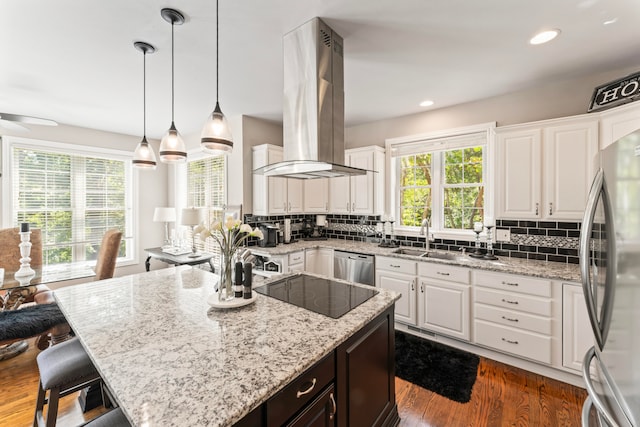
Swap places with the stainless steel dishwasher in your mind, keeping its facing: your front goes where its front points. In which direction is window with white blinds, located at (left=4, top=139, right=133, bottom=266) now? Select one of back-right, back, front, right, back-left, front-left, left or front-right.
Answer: front-right

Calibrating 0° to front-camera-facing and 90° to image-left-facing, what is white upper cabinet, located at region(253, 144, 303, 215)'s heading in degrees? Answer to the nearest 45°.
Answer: approximately 315°

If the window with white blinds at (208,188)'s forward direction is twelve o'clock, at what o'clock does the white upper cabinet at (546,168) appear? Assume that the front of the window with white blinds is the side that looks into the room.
The white upper cabinet is roughly at 9 o'clock from the window with white blinds.

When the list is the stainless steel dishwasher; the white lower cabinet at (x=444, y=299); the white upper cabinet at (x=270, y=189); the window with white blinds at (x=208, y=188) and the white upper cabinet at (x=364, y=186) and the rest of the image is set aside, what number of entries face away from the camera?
0

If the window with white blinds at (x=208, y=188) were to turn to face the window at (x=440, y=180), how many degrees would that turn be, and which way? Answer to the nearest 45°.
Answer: approximately 90° to its left

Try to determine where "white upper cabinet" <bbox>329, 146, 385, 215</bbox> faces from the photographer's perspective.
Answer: facing the viewer and to the left of the viewer

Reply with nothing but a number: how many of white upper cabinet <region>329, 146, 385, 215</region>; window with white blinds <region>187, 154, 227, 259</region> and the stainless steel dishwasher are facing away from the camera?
0

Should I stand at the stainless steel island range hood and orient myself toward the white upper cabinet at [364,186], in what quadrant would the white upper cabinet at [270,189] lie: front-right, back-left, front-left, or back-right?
front-left

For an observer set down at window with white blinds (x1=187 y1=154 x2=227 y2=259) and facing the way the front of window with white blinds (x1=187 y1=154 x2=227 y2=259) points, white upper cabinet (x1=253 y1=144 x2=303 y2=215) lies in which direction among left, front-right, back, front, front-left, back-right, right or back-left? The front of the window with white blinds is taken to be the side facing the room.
left

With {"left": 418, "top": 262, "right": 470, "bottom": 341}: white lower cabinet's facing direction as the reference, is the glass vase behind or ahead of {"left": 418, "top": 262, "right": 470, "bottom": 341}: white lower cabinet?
ahead

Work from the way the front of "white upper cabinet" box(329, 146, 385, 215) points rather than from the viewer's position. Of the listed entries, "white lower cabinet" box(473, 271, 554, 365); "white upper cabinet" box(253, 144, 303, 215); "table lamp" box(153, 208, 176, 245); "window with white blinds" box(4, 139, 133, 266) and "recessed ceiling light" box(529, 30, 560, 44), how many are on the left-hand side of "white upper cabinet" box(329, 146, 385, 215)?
2
